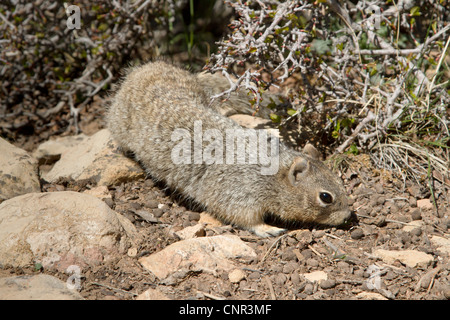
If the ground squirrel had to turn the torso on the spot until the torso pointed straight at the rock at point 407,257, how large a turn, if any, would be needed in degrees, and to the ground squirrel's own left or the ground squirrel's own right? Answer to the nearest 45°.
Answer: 0° — it already faces it

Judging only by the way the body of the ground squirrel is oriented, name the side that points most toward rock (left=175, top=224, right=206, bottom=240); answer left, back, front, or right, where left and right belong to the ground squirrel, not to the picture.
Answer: right

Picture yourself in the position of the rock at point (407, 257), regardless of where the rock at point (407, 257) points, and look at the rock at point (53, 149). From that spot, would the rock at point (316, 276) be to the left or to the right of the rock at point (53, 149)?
left

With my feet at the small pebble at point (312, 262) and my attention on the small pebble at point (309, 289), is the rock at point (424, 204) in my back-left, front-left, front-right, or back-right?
back-left

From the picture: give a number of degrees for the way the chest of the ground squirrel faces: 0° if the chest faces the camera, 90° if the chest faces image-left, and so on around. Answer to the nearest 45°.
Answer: approximately 315°

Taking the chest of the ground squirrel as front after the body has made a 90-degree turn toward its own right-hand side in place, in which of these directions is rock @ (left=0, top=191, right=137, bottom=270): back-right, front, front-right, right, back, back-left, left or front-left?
front
